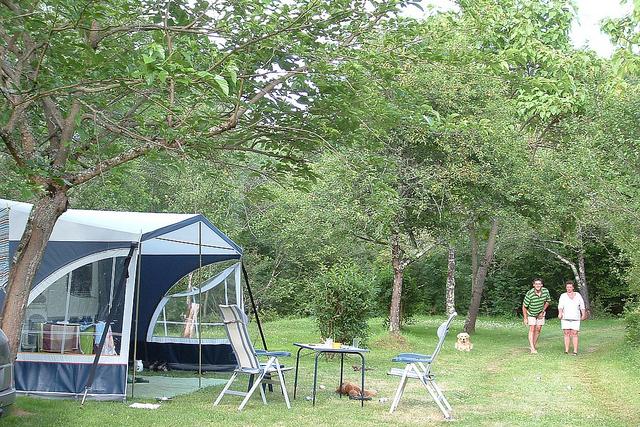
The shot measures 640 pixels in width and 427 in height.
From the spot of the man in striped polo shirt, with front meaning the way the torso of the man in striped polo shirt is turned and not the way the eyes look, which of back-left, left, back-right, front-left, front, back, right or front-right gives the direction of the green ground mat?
front-right

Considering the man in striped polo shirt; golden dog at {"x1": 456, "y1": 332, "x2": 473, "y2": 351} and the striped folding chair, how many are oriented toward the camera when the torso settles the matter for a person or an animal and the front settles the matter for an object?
2

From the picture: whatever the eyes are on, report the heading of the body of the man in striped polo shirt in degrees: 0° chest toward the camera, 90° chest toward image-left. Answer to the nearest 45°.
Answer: approximately 0°

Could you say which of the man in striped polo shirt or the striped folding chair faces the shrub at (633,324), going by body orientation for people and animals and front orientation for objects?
the striped folding chair

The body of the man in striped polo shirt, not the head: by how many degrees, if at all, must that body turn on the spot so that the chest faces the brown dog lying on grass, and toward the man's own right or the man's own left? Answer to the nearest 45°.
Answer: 0° — they already face it

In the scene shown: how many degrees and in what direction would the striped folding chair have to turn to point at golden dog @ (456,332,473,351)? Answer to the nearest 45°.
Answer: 0° — it already faces it

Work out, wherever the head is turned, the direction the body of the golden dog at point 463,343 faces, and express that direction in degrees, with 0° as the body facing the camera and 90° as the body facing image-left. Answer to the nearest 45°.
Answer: approximately 0°

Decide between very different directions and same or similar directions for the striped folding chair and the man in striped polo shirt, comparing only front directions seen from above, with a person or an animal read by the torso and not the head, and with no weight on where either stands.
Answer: very different directions

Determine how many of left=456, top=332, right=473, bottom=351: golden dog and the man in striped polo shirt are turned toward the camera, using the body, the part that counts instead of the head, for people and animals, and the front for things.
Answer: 2

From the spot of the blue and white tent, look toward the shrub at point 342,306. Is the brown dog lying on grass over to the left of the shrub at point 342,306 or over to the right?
right

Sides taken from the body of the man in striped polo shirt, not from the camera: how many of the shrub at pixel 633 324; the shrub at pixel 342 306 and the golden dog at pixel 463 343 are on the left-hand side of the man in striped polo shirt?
1

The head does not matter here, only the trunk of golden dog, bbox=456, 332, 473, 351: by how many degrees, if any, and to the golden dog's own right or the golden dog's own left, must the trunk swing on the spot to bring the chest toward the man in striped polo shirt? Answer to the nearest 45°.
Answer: approximately 90° to the golden dog's own left
